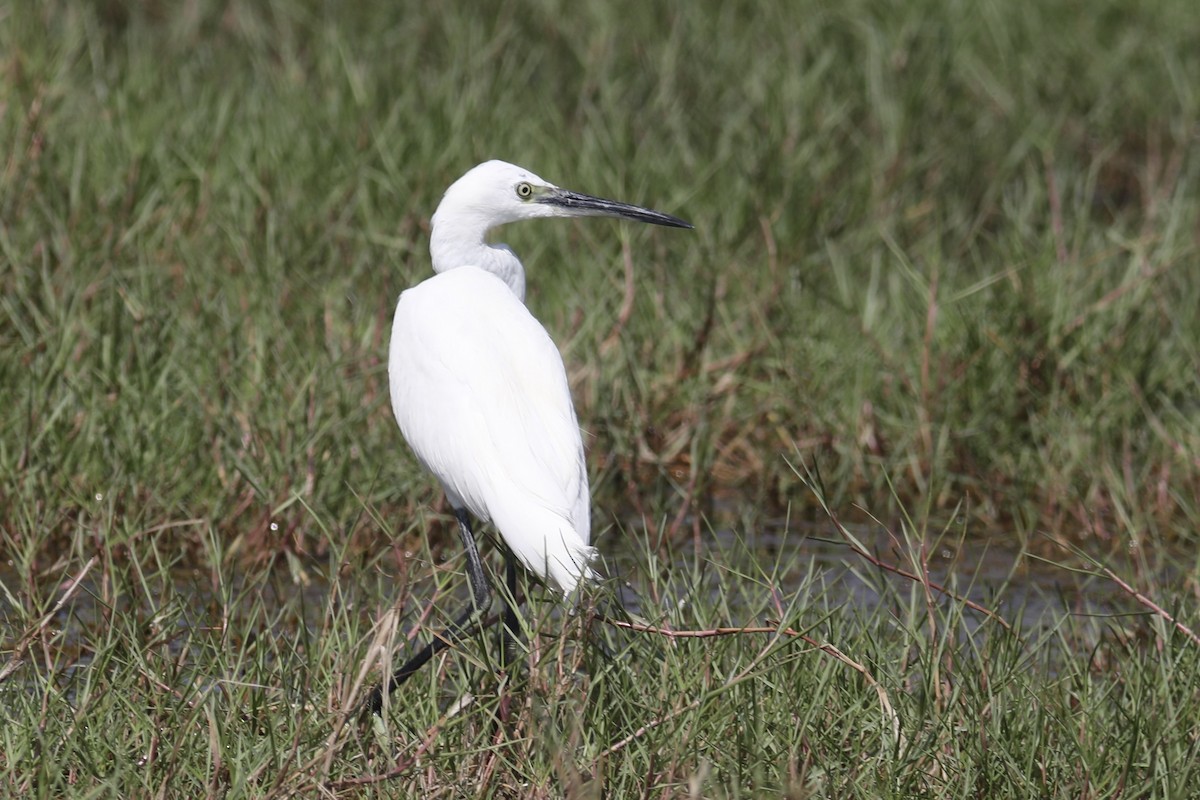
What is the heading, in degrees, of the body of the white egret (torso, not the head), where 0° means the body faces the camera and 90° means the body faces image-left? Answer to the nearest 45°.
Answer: approximately 135°
